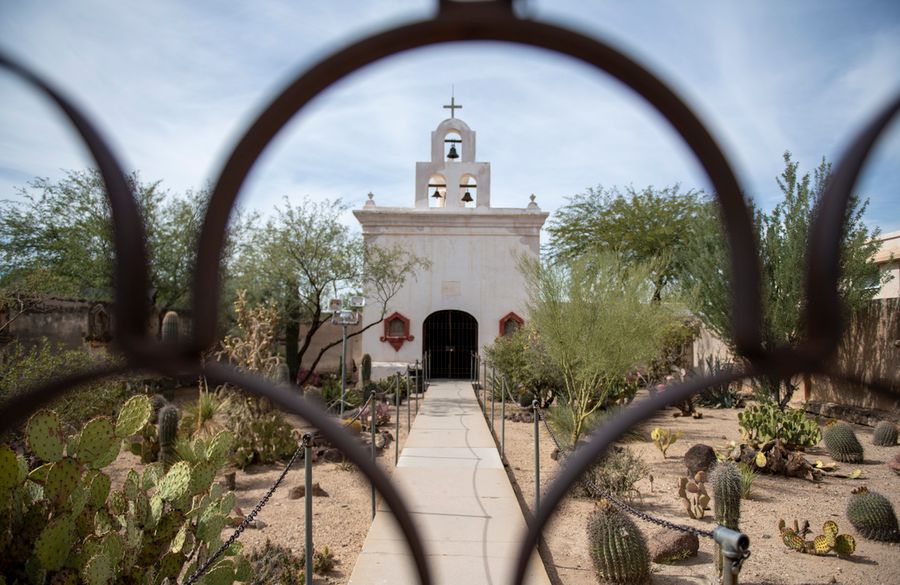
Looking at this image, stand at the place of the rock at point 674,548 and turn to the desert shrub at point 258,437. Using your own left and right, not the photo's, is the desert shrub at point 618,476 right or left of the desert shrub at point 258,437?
right

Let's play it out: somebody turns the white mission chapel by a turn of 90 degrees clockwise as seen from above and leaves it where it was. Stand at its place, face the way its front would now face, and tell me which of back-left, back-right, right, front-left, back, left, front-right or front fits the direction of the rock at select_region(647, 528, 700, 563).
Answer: left

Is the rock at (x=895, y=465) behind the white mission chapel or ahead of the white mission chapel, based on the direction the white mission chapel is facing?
ahead

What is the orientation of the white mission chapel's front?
toward the camera

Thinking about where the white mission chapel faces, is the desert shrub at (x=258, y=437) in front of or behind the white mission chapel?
in front

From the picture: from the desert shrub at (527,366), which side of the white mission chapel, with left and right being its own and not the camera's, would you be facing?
front

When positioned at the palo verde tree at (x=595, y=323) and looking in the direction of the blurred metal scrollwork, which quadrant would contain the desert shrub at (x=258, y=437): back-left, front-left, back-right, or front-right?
front-right

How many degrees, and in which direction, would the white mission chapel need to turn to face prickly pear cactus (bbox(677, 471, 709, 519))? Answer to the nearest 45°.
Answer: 0° — it already faces it

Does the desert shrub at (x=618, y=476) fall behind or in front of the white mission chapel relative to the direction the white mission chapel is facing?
in front

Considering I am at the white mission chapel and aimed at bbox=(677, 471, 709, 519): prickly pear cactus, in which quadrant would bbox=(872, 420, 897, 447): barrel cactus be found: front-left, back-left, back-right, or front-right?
front-left

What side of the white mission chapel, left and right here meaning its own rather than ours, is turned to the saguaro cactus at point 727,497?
front

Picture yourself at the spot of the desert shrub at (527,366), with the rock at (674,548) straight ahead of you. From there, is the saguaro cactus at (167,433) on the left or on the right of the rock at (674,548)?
right

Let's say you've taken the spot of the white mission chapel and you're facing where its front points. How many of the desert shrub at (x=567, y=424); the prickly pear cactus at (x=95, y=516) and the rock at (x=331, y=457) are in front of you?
3

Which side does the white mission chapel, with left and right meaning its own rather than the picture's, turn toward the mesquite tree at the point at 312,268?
right

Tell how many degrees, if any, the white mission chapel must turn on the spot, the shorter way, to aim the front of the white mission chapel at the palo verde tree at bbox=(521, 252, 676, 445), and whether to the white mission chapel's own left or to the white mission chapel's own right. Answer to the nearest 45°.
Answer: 0° — it already faces it

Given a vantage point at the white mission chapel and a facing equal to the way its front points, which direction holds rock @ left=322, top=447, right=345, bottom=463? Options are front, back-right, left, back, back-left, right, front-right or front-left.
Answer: front

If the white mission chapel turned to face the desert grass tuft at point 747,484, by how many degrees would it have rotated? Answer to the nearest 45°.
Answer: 0° — it already faces it
